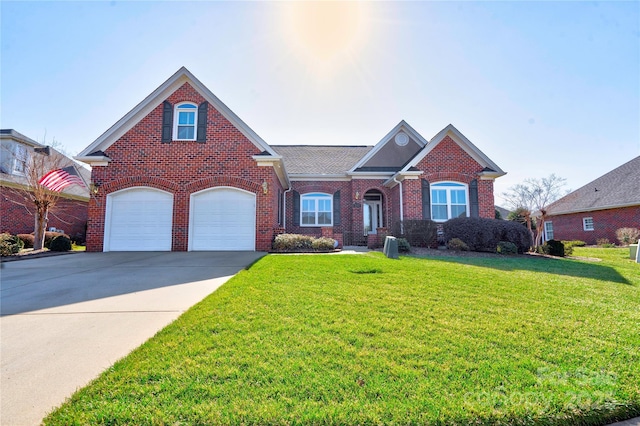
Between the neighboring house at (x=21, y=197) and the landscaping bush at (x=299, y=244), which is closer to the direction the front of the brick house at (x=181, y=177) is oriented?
the landscaping bush

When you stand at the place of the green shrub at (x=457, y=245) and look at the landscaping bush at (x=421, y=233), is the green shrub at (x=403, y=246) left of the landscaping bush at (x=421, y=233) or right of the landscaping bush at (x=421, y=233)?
left

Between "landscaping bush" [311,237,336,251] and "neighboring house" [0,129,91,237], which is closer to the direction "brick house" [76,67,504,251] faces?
the landscaping bush

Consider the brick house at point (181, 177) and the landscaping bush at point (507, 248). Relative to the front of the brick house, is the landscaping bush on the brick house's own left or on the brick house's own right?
on the brick house's own left

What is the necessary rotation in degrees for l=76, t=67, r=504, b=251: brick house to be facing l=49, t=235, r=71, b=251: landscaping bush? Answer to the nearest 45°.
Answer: approximately 90° to its right

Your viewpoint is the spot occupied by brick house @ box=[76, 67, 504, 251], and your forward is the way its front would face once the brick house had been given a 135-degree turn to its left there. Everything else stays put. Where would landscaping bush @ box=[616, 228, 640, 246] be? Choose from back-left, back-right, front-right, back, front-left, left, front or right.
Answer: front-right

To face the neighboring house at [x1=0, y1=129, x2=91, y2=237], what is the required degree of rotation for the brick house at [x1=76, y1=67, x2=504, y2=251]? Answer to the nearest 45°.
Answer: approximately 135° to its right

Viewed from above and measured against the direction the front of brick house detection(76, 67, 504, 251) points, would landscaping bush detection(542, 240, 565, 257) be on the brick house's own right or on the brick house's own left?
on the brick house's own left

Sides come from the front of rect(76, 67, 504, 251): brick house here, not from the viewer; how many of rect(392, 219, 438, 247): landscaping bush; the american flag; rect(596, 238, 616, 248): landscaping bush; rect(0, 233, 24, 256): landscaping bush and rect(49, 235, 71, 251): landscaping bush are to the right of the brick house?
3

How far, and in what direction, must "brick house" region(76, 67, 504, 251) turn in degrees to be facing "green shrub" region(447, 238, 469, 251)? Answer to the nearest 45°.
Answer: approximately 90° to its left

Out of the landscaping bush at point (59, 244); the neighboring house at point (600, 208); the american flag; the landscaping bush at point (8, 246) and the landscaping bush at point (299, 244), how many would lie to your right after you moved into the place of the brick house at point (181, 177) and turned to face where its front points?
3

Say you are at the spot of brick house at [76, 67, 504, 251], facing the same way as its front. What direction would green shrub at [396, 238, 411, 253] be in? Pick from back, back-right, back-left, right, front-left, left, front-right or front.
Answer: left

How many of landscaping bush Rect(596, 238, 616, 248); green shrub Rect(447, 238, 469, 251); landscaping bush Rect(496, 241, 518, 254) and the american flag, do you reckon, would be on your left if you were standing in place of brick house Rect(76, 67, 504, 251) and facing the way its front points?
3

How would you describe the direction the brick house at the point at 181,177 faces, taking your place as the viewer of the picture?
facing the viewer

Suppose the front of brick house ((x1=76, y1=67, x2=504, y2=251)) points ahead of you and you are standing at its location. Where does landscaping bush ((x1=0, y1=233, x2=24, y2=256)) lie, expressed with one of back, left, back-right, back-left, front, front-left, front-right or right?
right

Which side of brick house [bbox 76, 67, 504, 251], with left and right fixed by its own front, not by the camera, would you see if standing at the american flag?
right

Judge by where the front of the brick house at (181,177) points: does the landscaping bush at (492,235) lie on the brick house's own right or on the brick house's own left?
on the brick house's own left

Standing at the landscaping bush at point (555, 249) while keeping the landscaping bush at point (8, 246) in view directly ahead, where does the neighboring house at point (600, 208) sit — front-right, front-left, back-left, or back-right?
back-right
